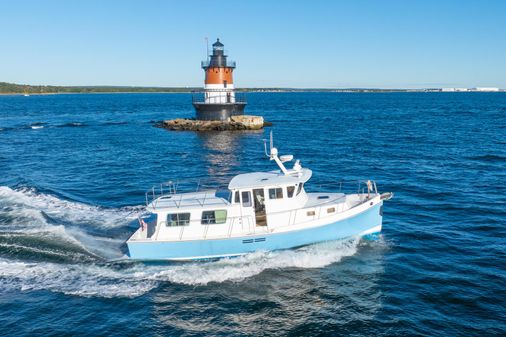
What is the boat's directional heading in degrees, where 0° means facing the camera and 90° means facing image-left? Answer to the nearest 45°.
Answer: approximately 270°
